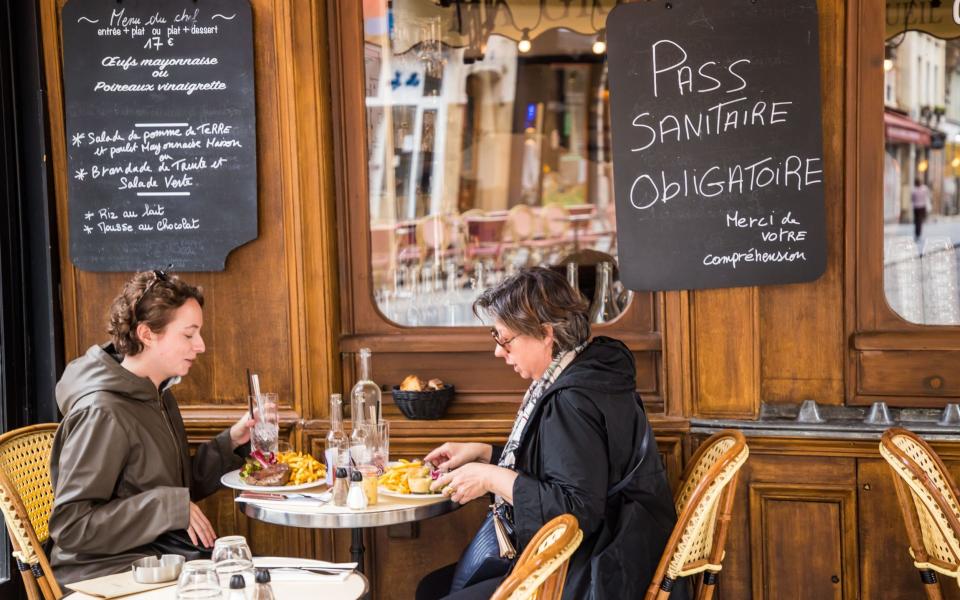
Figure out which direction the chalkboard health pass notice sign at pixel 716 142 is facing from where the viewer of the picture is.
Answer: facing the viewer

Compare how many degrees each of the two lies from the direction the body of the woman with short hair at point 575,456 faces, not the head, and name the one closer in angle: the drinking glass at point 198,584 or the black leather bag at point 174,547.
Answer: the black leather bag

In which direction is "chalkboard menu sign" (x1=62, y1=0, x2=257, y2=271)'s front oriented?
toward the camera

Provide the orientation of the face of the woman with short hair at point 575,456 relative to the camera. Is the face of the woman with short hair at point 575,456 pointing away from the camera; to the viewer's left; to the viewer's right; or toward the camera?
to the viewer's left

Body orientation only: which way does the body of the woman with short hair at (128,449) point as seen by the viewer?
to the viewer's right

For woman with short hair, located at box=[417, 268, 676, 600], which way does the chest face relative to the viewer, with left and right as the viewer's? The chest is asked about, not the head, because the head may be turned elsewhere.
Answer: facing to the left of the viewer

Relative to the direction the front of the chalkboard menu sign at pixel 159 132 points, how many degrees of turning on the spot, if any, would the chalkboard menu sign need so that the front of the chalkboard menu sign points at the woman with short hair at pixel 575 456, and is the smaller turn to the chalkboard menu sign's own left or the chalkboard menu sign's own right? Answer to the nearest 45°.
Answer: approximately 45° to the chalkboard menu sign's own left

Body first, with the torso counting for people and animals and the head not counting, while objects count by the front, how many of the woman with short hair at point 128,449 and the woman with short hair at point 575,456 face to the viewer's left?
1

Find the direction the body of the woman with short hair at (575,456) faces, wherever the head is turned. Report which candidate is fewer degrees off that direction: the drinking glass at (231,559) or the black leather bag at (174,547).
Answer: the black leather bag

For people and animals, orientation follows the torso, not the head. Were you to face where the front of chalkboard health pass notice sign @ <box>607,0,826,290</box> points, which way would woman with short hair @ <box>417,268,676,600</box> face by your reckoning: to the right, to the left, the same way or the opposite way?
to the right

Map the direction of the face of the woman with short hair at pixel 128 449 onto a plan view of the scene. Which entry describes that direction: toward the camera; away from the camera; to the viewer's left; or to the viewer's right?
to the viewer's right

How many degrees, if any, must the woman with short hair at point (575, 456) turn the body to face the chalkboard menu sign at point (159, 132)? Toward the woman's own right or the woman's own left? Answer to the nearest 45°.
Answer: approximately 45° to the woman's own right

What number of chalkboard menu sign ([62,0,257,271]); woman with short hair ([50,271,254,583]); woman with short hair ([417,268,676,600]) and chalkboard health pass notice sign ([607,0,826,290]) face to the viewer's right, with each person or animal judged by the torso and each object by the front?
1

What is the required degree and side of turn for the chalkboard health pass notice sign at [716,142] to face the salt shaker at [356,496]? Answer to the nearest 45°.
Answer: approximately 45° to its right
